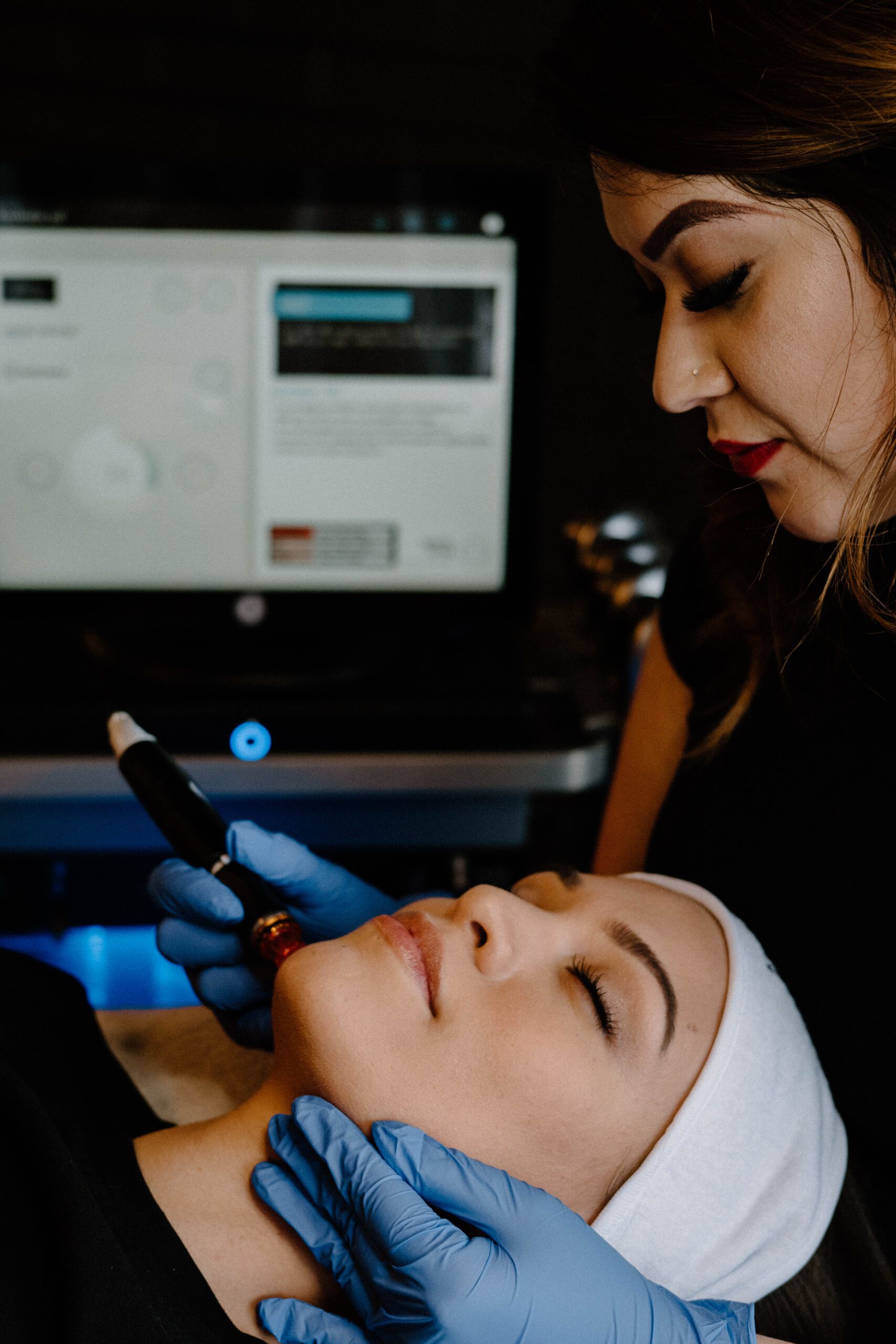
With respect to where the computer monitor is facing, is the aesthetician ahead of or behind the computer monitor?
ahead

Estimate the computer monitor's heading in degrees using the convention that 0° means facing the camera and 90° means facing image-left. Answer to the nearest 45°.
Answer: approximately 0°

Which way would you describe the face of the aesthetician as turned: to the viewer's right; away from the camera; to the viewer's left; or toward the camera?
to the viewer's left
